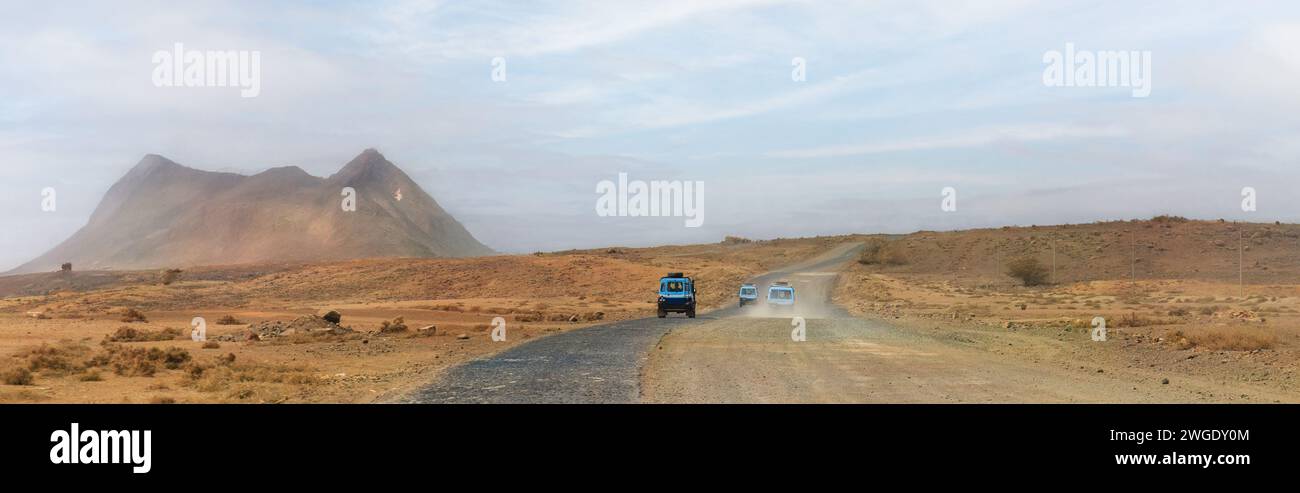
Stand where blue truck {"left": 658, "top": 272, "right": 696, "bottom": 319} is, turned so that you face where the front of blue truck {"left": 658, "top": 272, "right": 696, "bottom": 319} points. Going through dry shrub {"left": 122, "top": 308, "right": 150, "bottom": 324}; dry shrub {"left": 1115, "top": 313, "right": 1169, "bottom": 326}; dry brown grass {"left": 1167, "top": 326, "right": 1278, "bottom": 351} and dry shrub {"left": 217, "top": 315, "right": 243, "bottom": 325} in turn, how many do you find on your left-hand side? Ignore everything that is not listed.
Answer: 2
